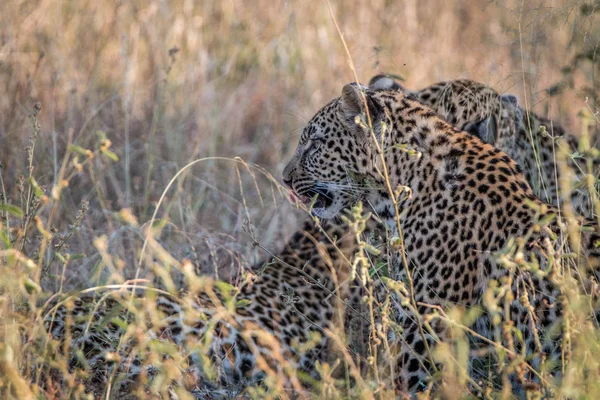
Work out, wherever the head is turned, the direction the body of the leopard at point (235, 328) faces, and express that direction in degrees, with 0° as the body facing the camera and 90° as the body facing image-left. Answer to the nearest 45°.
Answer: approximately 270°

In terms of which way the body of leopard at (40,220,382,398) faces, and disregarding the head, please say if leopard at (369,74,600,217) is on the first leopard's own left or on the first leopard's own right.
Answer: on the first leopard's own left
